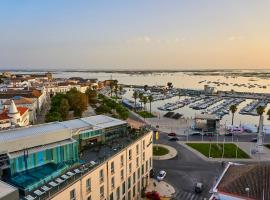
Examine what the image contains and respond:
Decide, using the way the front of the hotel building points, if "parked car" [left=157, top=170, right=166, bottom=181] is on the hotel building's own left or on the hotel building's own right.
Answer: on the hotel building's own left

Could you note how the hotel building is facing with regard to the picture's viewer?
facing the viewer and to the right of the viewer
